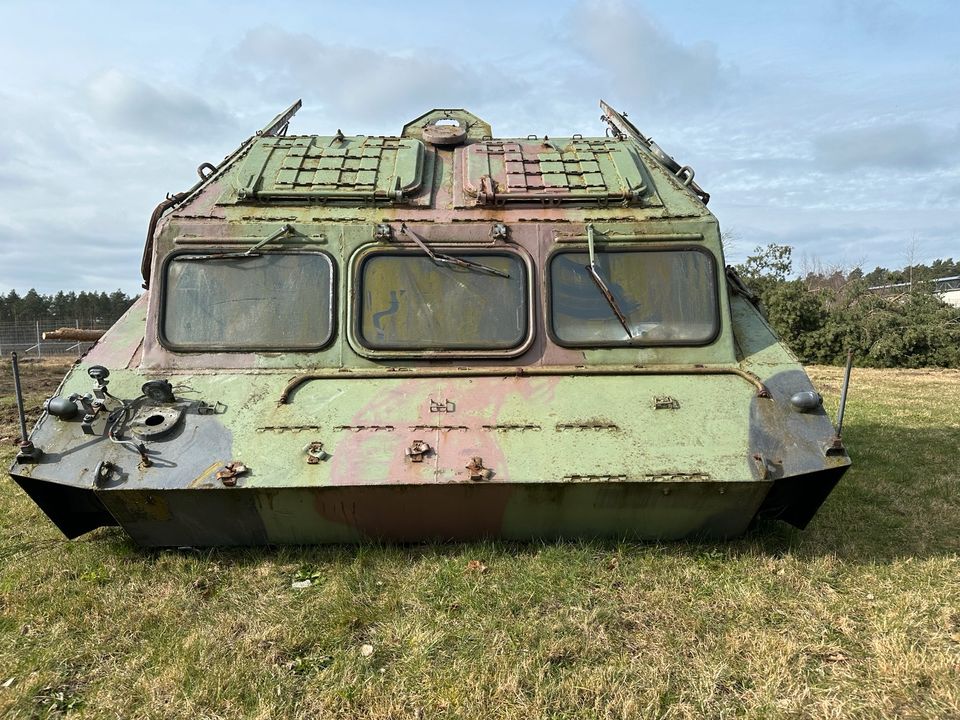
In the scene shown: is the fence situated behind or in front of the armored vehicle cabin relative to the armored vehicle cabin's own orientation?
behind

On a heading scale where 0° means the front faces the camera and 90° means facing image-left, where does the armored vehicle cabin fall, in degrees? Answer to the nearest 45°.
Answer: approximately 0°

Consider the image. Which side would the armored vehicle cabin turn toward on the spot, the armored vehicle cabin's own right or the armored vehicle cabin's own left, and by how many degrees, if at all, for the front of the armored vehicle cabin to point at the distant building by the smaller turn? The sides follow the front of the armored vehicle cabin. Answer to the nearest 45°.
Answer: approximately 135° to the armored vehicle cabin's own left
